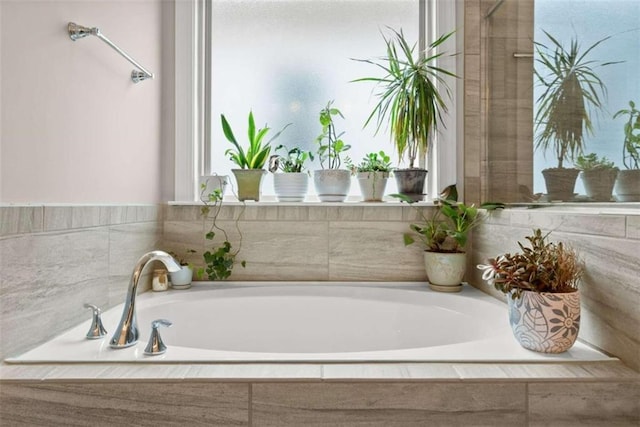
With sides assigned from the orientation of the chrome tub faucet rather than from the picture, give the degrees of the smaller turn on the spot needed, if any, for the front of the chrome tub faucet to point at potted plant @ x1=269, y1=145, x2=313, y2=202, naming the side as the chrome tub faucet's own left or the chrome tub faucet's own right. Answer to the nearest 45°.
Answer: approximately 45° to the chrome tub faucet's own left

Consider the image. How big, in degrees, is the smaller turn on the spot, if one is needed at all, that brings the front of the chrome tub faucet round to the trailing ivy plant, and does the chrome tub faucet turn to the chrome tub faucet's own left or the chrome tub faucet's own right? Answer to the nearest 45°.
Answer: approximately 45° to the chrome tub faucet's own left

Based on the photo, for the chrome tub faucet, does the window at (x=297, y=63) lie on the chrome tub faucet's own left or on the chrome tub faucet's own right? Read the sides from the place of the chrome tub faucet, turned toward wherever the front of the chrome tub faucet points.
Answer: on the chrome tub faucet's own left

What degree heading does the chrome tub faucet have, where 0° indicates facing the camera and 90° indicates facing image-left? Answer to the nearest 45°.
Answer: approximately 270°

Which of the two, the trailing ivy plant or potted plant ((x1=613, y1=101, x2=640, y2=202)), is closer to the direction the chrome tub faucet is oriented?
the potted plant

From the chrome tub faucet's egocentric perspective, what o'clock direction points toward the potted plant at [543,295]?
The potted plant is roughly at 1 o'clock from the chrome tub faucet.

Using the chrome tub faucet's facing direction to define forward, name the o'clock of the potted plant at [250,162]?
The potted plant is roughly at 10 o'clock from the chrome tub faucet.

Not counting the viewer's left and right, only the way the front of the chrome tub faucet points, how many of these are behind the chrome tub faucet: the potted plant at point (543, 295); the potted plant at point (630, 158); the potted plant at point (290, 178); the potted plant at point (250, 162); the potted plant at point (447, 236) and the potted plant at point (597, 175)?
0

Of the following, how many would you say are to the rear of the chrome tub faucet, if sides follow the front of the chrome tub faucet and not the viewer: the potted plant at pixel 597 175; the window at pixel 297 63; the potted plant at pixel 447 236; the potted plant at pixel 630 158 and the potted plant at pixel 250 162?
0

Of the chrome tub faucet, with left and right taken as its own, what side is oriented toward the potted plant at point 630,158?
front

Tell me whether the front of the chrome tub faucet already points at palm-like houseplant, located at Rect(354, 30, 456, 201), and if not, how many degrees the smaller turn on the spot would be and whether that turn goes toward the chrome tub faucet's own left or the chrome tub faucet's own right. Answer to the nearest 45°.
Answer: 0° — it already faces it

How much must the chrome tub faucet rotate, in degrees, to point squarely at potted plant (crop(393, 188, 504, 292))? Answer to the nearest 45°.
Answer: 0° — it already faces it

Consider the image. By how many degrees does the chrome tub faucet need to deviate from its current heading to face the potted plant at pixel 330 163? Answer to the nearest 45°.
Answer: approximately 45° to its left
